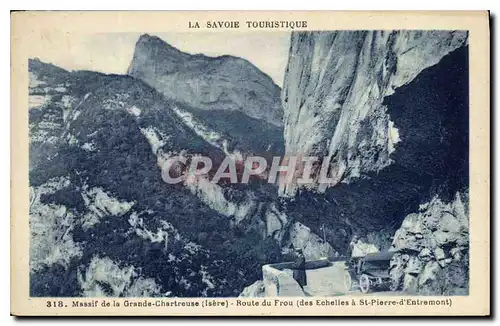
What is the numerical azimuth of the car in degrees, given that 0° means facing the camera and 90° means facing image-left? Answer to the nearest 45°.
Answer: approximately 45°

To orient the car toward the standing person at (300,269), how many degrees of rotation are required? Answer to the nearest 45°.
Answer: approximately 45° to its right
